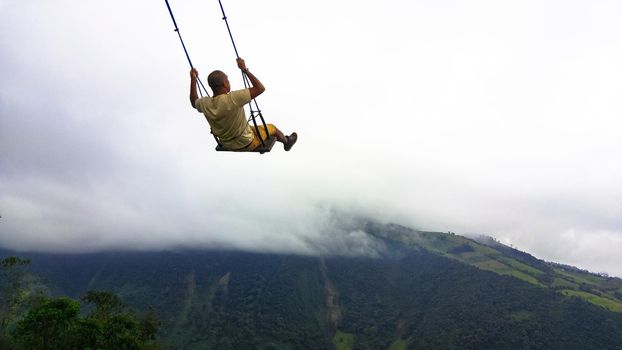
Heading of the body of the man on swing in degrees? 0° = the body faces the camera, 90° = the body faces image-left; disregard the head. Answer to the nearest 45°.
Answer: approximately 225°

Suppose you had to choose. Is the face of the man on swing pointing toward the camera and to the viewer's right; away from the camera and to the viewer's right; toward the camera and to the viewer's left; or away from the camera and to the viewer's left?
away from the camera and to the viewer's right
